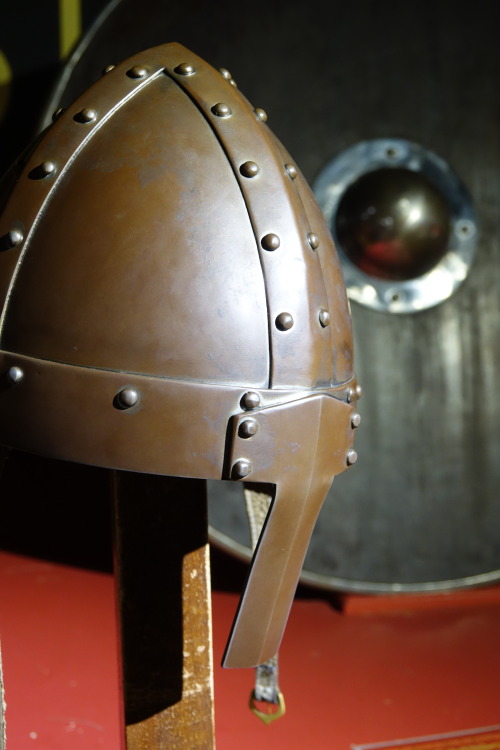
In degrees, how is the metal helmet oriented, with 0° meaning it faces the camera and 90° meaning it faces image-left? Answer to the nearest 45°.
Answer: approximately 315°

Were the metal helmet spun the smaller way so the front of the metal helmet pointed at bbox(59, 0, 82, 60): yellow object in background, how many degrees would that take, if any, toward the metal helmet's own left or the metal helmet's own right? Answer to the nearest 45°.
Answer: approximately 135° to the metal helmet's own left

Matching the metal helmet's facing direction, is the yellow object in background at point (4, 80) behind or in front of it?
behind
